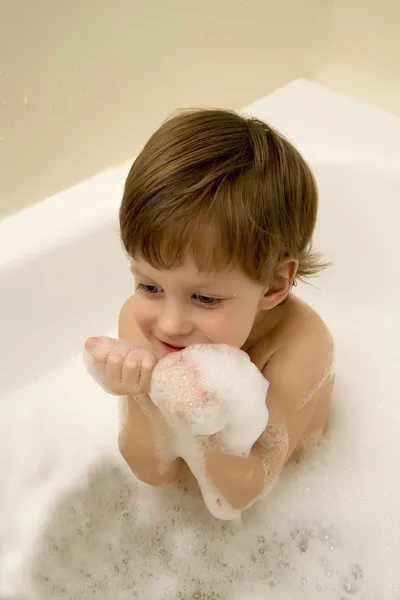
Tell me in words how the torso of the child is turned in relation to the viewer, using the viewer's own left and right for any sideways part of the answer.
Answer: facing the viewer and to the left of the viewer

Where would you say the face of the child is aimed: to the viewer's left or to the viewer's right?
to the viewer's left
